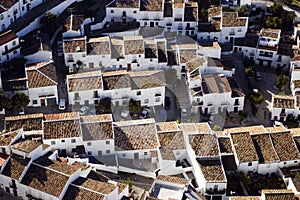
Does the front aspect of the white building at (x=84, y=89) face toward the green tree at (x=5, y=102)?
no

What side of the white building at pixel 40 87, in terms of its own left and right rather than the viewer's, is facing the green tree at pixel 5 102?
right

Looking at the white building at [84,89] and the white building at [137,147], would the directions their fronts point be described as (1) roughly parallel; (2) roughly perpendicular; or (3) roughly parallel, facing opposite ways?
roughly parallel

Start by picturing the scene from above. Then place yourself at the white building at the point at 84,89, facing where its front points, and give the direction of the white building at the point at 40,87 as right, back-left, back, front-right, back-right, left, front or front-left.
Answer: right

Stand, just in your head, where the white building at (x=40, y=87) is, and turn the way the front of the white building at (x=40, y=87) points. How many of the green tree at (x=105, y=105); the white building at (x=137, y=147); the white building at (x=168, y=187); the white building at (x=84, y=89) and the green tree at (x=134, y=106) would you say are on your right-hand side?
0

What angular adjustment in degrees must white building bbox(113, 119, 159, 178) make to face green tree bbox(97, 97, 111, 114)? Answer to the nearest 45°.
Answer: approximately 135° to its right

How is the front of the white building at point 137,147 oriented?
toward the camera

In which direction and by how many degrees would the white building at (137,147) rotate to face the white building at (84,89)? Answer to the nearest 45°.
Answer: approximately 135° to its right

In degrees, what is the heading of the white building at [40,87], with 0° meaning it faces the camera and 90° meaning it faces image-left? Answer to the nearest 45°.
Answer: approximately 0°

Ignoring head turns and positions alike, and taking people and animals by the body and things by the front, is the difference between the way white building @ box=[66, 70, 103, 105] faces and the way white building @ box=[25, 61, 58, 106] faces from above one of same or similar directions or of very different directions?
same or similar directions

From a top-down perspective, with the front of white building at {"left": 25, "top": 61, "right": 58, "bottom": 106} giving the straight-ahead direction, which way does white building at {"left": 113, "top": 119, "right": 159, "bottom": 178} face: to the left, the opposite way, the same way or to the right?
the same way

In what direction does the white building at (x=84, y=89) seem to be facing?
toward the camera

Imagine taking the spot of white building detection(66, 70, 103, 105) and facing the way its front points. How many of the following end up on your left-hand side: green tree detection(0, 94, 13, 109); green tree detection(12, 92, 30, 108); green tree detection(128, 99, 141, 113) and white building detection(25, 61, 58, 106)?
1

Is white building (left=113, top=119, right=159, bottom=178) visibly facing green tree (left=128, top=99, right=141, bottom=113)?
no

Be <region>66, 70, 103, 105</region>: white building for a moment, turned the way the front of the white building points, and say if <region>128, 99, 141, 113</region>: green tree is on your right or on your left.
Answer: on your left

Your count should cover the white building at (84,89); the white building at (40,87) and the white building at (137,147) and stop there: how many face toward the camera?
3

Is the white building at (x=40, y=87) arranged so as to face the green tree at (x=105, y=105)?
no
